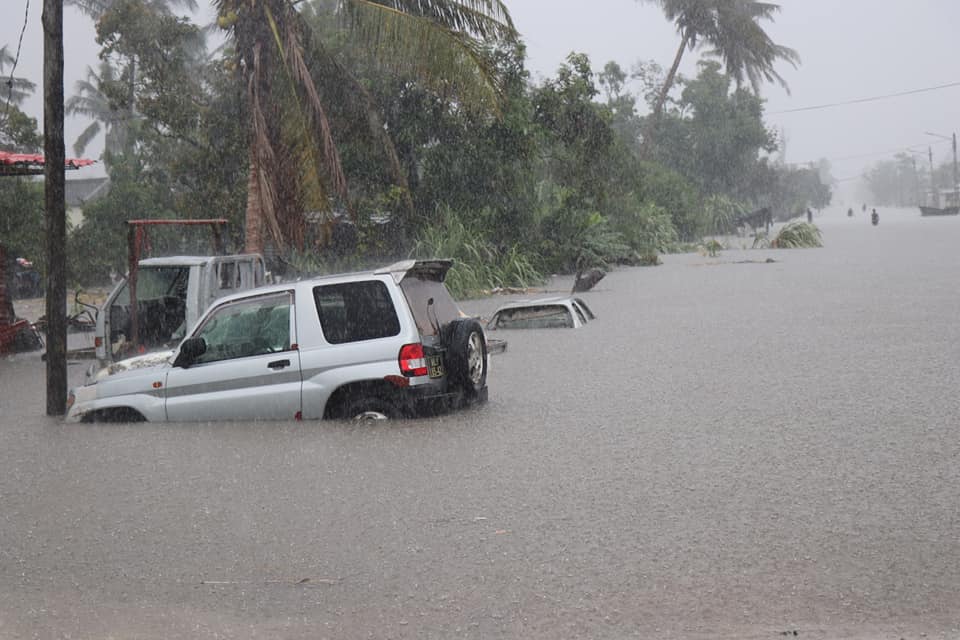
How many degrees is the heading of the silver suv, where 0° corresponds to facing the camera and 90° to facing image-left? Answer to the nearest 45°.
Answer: approximately 135°

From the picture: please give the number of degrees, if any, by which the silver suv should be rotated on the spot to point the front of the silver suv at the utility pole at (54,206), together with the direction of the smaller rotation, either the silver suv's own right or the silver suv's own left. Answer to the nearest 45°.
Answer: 0° — it already faces it

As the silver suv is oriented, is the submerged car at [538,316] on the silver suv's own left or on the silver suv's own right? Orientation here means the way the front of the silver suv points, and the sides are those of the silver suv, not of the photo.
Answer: on the silver suv's own right

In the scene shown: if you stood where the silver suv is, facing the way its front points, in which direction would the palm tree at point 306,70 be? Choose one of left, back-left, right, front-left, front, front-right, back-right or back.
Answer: front-right
